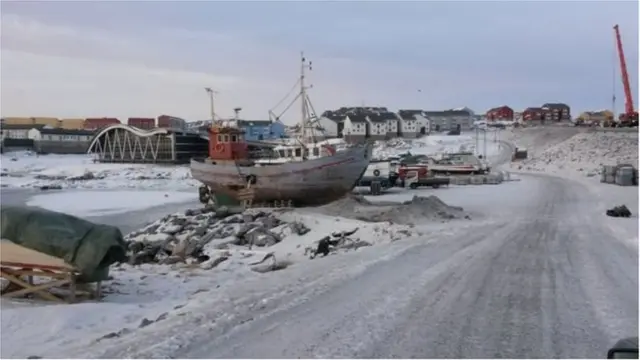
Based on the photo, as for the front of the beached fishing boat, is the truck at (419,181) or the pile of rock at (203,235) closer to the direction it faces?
the truck

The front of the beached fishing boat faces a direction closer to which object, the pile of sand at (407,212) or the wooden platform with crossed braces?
the pile of sand

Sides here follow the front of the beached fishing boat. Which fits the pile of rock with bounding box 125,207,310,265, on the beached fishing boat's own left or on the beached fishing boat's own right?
on the beached fishing boat's own right

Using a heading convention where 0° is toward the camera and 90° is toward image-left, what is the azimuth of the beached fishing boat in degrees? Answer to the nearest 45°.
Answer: approximately 270°

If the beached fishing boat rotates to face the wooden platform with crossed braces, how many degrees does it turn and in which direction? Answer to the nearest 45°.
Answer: approximately 90° to its right

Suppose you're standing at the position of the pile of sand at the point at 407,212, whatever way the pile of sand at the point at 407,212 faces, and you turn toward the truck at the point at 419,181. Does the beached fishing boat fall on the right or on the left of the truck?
left

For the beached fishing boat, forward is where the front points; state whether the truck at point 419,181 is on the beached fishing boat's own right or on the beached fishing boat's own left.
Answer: on the beached fishing boat's own left

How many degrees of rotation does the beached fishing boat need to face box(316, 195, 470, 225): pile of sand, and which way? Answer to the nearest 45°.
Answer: approximately 45° to its right
